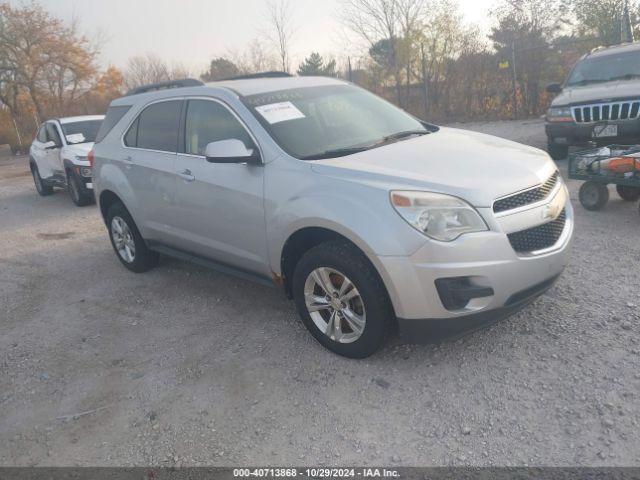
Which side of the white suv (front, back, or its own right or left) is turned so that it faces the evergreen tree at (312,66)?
left

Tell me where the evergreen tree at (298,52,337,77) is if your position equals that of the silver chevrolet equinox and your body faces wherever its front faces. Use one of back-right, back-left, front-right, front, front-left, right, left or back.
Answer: back-left

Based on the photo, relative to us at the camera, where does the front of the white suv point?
facing the viewer and to the right of the viewer

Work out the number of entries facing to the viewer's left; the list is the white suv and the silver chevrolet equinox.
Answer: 0

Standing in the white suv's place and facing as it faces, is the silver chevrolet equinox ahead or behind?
ahead

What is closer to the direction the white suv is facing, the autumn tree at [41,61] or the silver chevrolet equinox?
the silver chevrolet equinox

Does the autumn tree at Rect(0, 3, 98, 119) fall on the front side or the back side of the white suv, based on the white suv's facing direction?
on the back side

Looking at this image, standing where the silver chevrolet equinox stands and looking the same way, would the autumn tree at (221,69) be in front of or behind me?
behind
